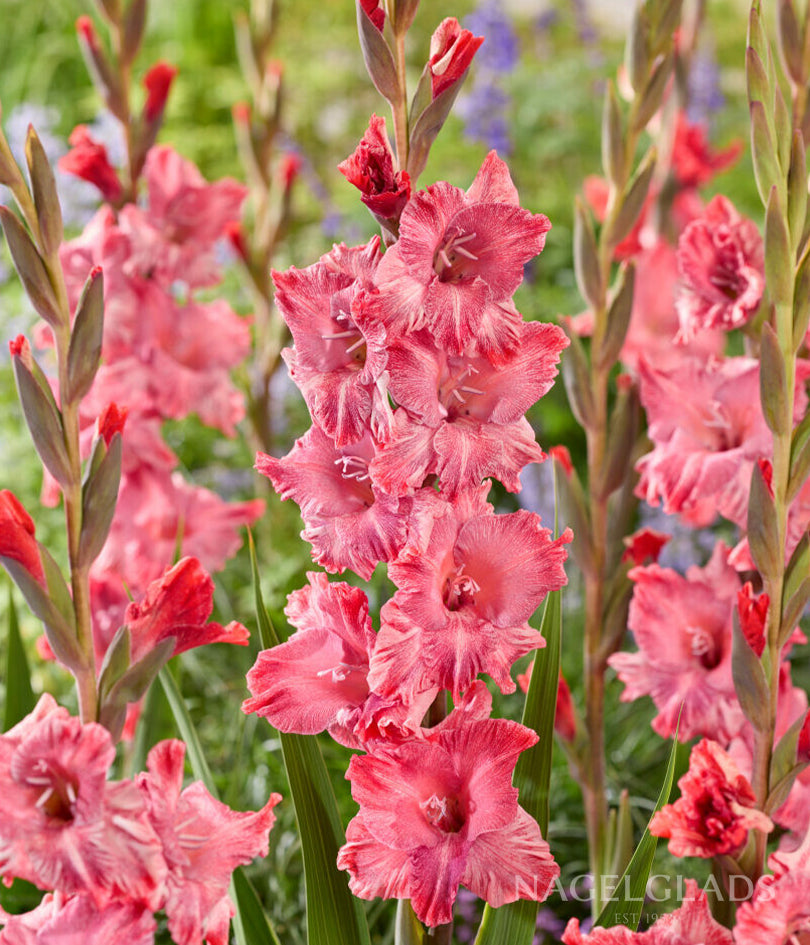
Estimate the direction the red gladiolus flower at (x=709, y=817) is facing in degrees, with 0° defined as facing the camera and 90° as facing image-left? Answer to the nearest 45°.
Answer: approximately 0°

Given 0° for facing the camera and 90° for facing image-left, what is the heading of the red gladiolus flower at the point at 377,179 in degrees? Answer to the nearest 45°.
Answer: approximately 45°

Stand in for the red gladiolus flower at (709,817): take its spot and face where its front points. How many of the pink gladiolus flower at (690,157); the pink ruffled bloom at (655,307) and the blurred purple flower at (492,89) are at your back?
3
